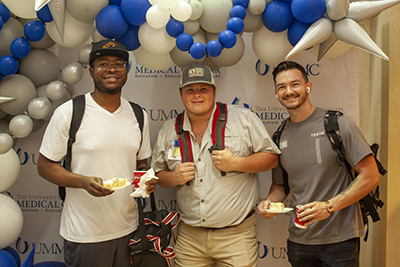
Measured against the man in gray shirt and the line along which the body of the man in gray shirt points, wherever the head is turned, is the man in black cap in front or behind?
in front

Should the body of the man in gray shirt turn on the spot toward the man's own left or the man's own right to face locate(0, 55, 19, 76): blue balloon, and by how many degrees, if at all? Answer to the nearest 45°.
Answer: approximately 45° to the man's own right

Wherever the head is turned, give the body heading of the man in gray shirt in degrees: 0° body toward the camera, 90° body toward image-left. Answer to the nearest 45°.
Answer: approximately 45°

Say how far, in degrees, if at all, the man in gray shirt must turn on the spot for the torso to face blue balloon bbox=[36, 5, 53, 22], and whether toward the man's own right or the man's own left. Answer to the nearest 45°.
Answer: approximately 45° to the man's own right
